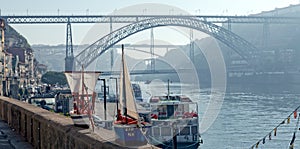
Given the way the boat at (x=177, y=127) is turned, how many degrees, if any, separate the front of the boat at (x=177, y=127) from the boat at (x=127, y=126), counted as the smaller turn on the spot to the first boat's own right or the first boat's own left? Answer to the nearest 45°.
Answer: approximately 90° to the first boat's own left

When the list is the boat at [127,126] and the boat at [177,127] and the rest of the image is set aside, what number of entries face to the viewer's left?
0

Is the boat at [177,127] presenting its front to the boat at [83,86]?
no

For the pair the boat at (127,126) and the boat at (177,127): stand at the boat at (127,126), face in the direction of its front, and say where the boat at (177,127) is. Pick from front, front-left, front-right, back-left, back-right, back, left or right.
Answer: right
